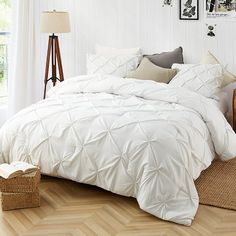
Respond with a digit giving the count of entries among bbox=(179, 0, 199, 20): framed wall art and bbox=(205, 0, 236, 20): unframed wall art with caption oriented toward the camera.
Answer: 2

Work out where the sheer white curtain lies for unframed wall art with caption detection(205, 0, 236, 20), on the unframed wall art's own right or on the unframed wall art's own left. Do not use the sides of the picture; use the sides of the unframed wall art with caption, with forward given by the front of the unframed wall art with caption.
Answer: on the unframed wall art's own right
